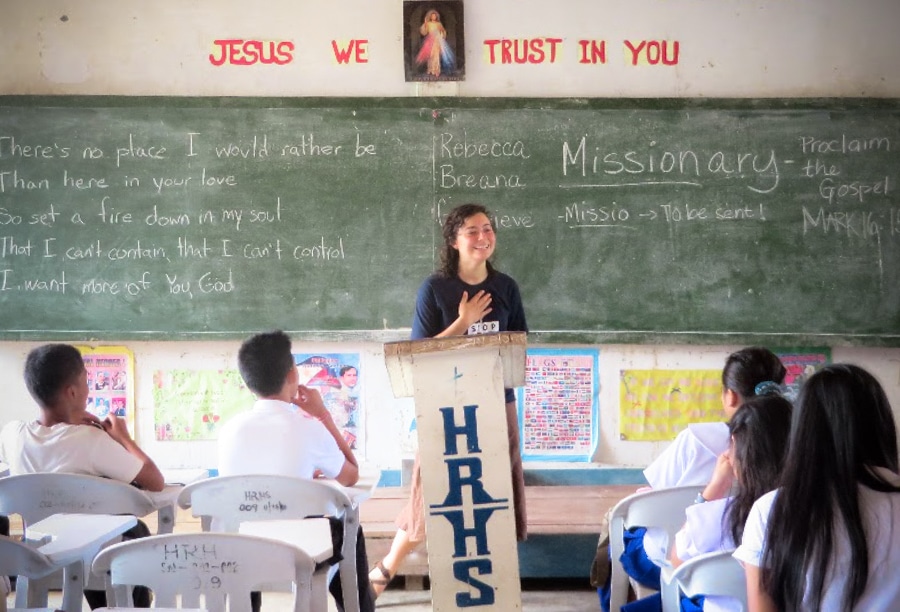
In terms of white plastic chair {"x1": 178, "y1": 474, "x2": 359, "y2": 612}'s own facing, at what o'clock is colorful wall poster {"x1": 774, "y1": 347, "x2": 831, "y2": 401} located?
The colorful wall poster is roughly at 2 o'clock from the white plastic chair.

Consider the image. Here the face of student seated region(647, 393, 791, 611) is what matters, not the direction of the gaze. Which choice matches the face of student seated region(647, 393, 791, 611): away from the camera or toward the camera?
away from the camera

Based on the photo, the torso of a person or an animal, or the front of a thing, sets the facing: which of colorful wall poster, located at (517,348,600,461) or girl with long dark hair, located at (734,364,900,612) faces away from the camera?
the girl with long dark hair

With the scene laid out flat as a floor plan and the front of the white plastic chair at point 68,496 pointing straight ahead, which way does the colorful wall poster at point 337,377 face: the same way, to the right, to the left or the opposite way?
the opposite way

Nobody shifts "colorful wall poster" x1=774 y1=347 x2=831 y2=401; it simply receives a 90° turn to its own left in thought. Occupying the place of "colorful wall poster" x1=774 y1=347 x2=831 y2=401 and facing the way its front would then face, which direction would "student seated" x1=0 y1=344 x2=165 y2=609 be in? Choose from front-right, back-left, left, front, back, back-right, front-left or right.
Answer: back-right

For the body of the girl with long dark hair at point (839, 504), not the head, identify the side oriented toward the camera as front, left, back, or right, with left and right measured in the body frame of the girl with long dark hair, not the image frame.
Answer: back

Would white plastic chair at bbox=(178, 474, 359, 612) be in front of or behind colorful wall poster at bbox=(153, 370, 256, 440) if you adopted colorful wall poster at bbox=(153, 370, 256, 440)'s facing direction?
in front

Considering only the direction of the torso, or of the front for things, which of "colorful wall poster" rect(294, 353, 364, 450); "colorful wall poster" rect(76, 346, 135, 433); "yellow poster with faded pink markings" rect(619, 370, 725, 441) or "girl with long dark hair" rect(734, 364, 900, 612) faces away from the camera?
the girl with long dark hair

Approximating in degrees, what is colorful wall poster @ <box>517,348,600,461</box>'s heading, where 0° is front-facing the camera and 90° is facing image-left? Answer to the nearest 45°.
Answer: approximately 0°

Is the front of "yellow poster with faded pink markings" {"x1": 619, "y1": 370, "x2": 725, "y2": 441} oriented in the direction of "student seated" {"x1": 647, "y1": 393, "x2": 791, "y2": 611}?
yes

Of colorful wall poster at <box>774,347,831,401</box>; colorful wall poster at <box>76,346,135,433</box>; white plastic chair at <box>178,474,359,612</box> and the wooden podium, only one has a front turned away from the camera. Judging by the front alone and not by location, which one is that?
the white plastic chair

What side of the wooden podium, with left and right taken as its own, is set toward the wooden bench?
back

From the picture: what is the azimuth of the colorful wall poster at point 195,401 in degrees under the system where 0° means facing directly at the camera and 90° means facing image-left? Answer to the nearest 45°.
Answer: approximately 0°
